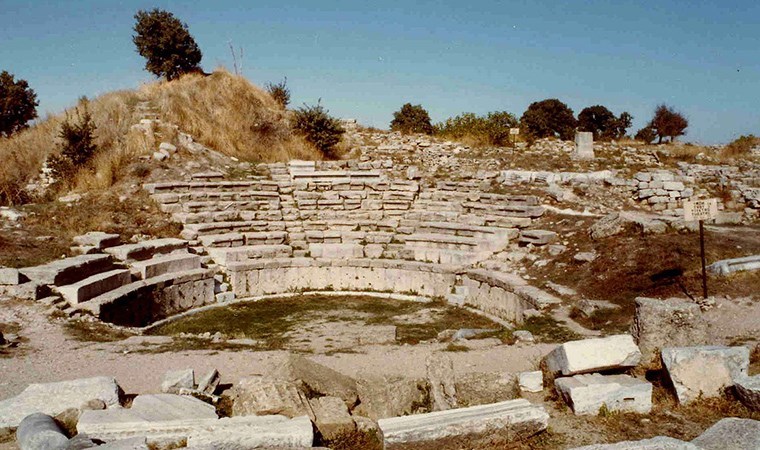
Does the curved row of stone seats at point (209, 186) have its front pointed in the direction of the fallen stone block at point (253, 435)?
yes

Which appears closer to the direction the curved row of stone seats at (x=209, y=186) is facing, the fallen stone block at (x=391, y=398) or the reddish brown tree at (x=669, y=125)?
the fallen stone block

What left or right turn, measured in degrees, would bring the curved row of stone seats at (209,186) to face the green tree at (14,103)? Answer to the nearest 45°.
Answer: approximately 135° to its right

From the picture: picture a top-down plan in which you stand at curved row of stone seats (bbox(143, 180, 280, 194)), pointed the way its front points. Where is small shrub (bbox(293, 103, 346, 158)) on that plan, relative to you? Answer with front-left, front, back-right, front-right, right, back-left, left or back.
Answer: back-left

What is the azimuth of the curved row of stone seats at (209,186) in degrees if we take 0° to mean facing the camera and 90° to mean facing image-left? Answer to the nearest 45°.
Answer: approximately 0°

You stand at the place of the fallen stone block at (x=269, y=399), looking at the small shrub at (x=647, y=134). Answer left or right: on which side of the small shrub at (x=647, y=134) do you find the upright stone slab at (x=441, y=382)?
right

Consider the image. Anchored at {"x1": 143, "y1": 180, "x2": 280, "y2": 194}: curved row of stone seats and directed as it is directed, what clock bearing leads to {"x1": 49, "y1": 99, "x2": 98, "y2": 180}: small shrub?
The small shrub is roughly at 4 o'clock from the curved row of stone seats.

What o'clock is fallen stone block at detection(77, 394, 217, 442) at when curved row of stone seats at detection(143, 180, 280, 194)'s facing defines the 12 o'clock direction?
The fallen stone block is roughly at 12 o'clock from the curved row of stone seats.

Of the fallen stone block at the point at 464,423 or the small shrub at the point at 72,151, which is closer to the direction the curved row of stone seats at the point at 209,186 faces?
the fallen stone block
